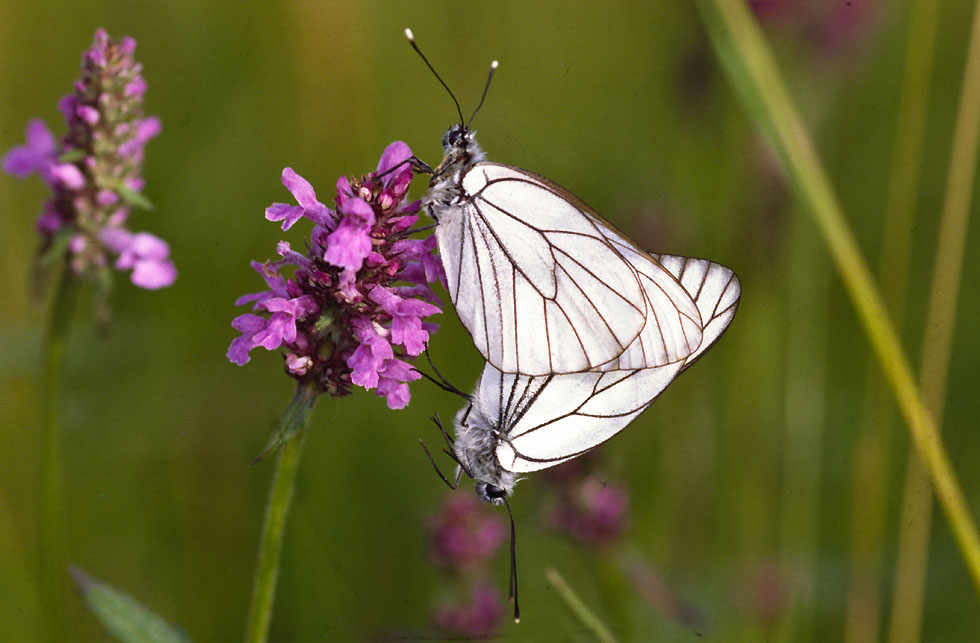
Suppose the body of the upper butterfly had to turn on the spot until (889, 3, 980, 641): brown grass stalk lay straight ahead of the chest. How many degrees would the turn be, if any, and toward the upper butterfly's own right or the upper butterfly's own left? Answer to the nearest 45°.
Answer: approximately 135° to the upper butterfly's own right

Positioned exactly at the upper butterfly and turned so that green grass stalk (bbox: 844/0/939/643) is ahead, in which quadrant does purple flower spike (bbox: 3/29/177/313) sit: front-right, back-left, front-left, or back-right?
back-left

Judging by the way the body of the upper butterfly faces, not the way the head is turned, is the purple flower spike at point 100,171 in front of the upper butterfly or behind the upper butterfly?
in front

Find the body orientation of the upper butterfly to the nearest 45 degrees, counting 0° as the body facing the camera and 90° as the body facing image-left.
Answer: approximately 90°

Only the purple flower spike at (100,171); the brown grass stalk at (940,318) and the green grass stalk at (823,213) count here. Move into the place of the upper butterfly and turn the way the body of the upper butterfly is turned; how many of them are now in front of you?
1

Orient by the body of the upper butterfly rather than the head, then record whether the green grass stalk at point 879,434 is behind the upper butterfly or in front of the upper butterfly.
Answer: behind

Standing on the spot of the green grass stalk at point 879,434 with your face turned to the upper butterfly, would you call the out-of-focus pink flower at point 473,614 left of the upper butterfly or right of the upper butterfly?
right

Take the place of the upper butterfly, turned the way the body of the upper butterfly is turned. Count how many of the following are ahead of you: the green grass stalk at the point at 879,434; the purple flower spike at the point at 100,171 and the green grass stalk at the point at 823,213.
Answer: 1
